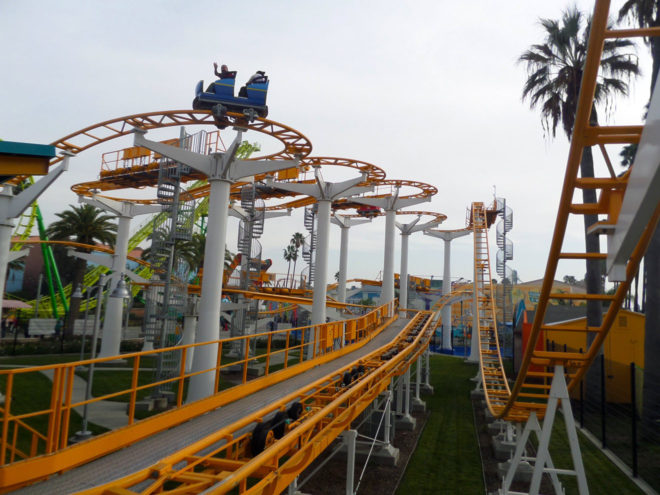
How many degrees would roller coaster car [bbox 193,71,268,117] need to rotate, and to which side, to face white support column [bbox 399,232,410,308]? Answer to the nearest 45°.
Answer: approximately 135° to its right

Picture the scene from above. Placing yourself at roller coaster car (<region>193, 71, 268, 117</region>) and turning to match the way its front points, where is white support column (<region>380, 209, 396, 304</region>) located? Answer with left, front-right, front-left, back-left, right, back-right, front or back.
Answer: back-right

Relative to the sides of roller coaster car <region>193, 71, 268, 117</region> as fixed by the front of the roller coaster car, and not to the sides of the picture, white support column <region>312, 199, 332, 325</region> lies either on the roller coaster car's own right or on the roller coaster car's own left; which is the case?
on the roller coaster car's own right

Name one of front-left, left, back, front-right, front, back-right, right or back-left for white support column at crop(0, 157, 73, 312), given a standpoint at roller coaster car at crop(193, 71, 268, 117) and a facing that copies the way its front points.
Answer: front

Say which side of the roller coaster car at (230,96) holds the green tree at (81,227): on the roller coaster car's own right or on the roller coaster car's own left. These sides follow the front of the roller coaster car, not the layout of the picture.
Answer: on the roller coaster car's own right

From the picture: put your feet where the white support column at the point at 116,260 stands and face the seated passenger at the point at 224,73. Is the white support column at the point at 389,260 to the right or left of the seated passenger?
left

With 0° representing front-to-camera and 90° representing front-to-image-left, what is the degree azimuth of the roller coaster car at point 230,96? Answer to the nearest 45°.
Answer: approximately 90°

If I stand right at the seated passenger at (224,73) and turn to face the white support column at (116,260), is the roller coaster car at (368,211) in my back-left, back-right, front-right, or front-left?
front-right
